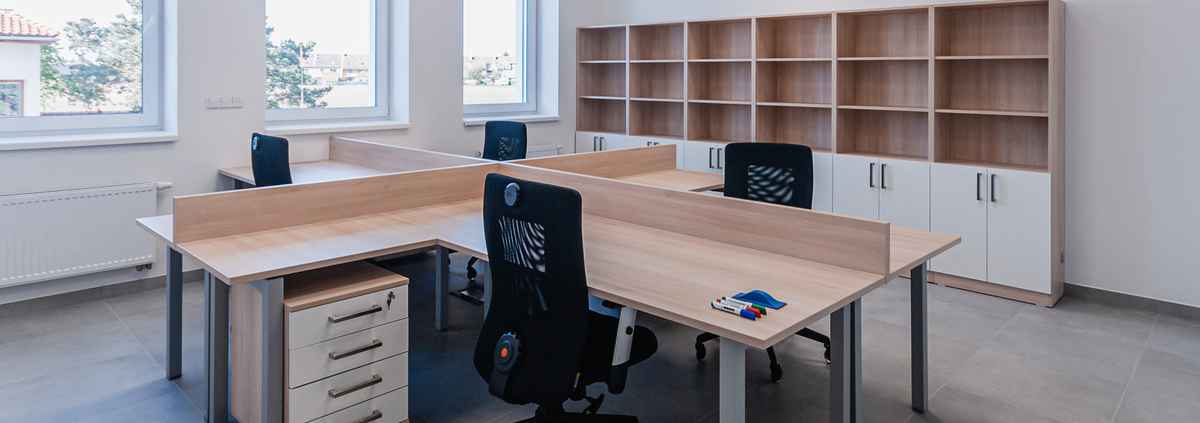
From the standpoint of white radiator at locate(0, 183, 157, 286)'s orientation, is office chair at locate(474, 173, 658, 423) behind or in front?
in front

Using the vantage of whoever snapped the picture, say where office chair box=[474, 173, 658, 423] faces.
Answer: facing away from the viewer and to the right of the viewer

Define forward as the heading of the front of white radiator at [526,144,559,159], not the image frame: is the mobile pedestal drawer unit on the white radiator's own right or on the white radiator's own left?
on the white radiator's own right

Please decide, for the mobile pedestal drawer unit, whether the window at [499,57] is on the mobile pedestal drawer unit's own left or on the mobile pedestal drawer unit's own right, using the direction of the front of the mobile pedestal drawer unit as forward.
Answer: on the mobile pedestal drawer unit's own left
